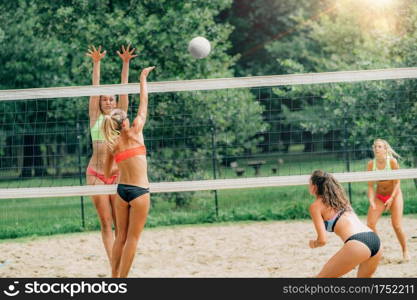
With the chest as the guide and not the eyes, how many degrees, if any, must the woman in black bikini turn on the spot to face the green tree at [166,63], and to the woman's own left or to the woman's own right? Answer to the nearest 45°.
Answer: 0° — they already face it

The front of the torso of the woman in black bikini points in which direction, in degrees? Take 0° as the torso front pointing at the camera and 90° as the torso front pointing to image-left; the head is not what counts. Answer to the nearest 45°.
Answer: approximately 135°

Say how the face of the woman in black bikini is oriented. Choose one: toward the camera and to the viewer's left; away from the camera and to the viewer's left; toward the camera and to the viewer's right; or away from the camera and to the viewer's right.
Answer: away from the camera and to the viewer's left

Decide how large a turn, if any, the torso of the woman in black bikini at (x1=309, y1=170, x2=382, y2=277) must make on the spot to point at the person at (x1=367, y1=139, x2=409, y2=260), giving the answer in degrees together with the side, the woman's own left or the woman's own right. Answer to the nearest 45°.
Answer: approximately 45° to the woman's own right

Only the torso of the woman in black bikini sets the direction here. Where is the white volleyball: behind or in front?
in front

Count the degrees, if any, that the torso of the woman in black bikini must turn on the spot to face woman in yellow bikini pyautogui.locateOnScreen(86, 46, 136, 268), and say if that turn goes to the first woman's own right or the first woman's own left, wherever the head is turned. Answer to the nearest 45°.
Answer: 0° — they already face them
